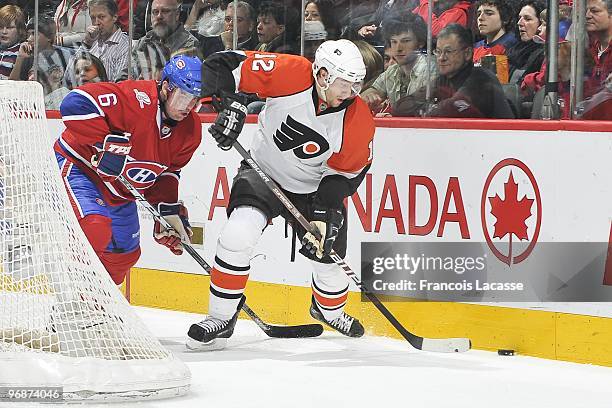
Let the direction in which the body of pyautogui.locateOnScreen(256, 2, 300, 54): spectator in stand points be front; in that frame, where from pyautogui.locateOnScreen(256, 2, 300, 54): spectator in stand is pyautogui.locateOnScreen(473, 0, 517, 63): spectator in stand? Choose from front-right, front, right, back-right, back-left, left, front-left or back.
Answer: left

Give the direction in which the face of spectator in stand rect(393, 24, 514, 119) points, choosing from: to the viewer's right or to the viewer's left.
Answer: to the viewer's left

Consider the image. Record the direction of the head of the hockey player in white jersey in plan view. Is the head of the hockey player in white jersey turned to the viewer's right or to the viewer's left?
to the viewer's right

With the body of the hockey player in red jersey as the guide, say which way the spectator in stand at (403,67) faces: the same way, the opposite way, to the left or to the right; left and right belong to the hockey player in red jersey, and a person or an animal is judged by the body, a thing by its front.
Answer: to the right

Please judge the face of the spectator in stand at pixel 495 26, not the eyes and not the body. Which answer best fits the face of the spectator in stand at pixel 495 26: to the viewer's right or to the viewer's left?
to the viewer's left

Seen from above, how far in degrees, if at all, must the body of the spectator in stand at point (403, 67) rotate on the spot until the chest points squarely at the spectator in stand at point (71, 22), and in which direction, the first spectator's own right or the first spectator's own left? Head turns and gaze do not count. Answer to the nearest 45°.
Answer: approximately 90° to the first spectator's own right

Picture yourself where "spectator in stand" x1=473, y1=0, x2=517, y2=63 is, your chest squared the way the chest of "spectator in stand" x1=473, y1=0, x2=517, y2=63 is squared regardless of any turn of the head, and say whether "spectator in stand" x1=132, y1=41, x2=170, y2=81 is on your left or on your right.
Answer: on your right

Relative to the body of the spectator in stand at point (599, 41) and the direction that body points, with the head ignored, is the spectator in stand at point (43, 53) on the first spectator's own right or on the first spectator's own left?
on the first spectator's own right

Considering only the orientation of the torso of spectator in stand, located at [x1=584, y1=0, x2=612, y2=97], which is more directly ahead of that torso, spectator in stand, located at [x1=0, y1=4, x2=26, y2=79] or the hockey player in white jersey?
the hockey player in white jersey

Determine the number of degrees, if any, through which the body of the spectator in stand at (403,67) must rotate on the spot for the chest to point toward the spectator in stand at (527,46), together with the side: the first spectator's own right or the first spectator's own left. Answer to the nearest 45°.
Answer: approximately 90° to the first spectator's own left
